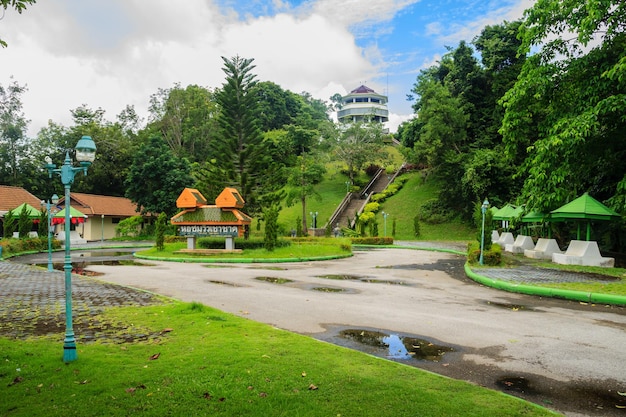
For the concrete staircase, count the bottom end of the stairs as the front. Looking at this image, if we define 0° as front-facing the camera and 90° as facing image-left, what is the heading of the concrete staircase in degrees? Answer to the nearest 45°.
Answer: approximately 45°

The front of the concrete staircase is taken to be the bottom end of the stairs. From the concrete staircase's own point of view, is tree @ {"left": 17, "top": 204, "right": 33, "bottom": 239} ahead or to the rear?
ahead

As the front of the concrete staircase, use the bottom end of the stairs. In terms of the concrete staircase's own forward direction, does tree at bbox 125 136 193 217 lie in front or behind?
in front

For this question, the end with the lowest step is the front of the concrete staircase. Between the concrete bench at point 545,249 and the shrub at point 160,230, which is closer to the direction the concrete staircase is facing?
the shrub

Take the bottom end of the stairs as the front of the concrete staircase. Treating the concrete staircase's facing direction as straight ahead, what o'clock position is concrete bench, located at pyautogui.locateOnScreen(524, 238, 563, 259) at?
The concrete bench is roughly at 10 o'clock from the concrete staircase.

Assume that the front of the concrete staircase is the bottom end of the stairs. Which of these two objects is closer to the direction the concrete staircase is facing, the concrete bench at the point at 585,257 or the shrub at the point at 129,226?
the shrub

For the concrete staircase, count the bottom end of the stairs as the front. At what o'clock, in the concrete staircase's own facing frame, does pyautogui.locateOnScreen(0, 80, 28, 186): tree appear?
The tree is roughly at 1 o'clock from the concrete staircase.

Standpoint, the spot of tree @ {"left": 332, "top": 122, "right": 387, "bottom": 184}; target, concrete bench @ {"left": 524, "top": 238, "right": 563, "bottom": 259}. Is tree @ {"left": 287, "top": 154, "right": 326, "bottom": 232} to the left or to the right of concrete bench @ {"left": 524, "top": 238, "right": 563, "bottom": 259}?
right

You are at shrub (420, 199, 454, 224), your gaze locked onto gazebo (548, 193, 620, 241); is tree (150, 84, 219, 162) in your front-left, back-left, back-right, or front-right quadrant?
back-right

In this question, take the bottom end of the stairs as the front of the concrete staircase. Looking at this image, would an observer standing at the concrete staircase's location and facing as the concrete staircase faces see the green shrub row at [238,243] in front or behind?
in front

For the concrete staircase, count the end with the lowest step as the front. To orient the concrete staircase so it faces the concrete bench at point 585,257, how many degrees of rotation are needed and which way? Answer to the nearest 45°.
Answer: approximately 45° to its left

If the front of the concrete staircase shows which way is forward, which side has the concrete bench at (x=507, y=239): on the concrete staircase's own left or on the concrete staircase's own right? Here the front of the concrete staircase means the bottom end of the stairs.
on the concrete staircase's own left

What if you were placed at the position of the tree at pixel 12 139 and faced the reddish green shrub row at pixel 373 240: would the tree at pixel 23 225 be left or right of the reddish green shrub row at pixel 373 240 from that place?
right

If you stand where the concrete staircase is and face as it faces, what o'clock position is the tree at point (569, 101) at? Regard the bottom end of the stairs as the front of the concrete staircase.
The tree is roughly at 10 o'clock from the concrete staircase.
